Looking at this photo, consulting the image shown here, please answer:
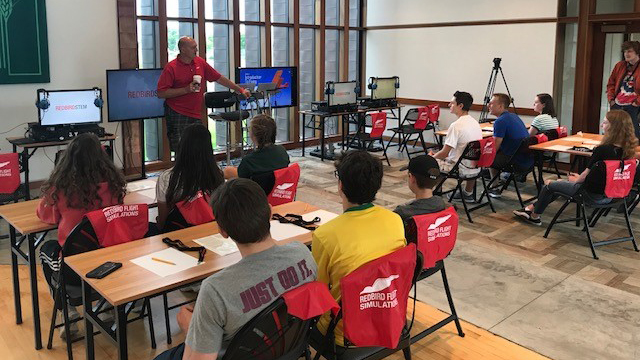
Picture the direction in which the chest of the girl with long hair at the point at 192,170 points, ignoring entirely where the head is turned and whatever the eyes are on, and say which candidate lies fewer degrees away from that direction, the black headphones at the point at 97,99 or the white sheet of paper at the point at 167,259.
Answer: the black headphones

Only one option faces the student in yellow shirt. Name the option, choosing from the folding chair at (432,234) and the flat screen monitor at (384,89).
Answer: the flat screen monitor

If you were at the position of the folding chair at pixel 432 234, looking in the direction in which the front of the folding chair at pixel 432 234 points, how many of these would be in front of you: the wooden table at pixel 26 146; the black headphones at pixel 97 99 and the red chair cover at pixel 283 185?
3

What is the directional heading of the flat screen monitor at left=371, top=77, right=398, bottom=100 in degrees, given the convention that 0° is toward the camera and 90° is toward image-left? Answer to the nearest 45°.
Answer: approximately 0°

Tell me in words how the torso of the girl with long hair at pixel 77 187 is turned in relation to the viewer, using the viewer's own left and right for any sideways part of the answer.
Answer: facing away from the viewer

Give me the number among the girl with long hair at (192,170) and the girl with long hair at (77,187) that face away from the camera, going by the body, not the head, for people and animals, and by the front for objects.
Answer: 2

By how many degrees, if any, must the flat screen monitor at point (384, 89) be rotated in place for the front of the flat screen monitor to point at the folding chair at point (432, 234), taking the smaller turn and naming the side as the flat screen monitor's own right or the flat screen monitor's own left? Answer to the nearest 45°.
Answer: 0° — it already faces it

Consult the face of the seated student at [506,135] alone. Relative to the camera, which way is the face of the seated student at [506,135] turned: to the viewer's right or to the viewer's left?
to the viewer's left

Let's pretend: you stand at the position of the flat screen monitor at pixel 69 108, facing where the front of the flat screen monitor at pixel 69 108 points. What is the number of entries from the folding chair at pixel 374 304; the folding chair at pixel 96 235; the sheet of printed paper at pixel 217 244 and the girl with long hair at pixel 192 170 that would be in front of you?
4

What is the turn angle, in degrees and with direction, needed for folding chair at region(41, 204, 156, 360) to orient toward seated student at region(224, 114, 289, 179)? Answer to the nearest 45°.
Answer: approximately 90° to its right

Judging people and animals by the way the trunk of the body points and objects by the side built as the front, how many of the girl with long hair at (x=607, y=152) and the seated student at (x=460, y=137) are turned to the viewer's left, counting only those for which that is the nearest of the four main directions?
2

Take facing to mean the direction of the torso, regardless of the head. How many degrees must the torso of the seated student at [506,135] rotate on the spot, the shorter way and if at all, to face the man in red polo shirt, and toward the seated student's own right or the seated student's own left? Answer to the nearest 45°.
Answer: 0° — they already face them

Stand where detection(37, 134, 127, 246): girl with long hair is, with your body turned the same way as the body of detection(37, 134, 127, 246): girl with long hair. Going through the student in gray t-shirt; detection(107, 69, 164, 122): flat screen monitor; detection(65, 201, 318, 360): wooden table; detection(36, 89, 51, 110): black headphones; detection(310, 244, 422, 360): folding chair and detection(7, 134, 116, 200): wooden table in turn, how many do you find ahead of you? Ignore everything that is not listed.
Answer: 3

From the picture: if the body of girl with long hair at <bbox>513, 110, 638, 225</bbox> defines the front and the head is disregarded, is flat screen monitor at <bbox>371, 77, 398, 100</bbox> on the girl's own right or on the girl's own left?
on the girl's own right

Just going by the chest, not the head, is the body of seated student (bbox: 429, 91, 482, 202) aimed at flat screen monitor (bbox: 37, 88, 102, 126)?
yes

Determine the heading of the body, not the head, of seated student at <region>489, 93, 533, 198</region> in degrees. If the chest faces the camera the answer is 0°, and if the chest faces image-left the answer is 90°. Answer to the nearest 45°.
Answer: approximately 90°

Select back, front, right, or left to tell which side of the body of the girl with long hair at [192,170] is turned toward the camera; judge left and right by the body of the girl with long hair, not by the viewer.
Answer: back

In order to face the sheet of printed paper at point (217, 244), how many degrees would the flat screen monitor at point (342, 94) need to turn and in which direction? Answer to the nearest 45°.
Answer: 0° — it already faces it

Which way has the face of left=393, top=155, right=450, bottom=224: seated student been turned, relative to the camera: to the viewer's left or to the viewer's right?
to the viewer's left
